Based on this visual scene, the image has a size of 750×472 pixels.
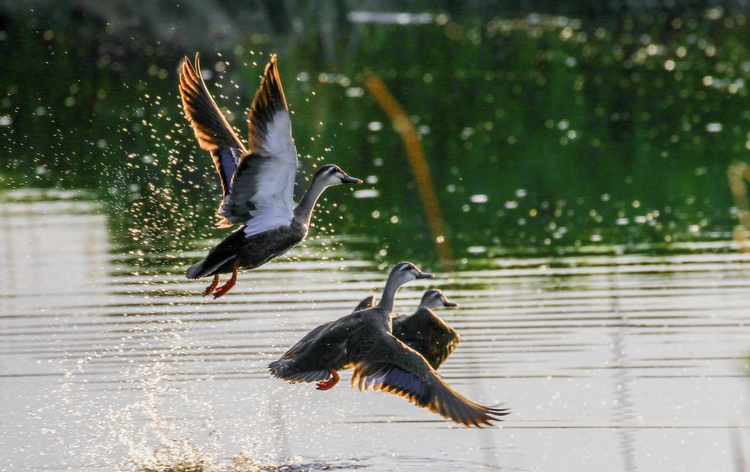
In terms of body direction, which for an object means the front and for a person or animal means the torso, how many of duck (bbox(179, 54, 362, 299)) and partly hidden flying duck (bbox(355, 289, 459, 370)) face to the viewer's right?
2

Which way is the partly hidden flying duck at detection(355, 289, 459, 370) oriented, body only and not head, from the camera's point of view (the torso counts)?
to the viewer's right

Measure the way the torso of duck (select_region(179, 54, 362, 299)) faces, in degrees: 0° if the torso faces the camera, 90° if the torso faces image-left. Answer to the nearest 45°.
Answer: approximately 270°

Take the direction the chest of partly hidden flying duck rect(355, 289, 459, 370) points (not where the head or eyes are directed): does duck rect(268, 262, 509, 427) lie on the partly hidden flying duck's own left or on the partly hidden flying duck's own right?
on the partly hidden flying duck's own right
